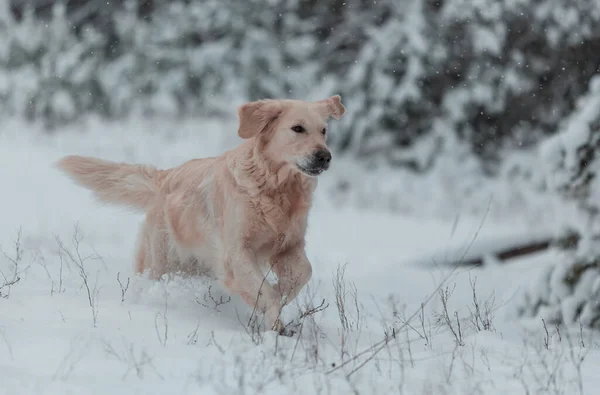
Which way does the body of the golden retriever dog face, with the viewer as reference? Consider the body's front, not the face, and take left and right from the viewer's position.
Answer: facing the viewer and to the right of the viewer

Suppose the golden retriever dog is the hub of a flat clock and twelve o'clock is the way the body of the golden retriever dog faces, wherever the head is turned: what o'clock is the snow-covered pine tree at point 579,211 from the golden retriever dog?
The snow-covered pine tree is roughly at 10 o'clock from the golden retriever dog.

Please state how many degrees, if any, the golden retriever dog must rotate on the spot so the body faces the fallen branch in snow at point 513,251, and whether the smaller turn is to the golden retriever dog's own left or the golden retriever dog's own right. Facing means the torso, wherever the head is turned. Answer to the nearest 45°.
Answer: approximately 90° to the golden retriever dog's own left

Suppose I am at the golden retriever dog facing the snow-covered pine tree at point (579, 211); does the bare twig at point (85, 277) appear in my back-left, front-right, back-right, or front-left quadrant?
back-left

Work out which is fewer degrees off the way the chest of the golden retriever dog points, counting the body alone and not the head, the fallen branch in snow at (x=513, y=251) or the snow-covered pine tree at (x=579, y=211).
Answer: the snow-covered pine tree
